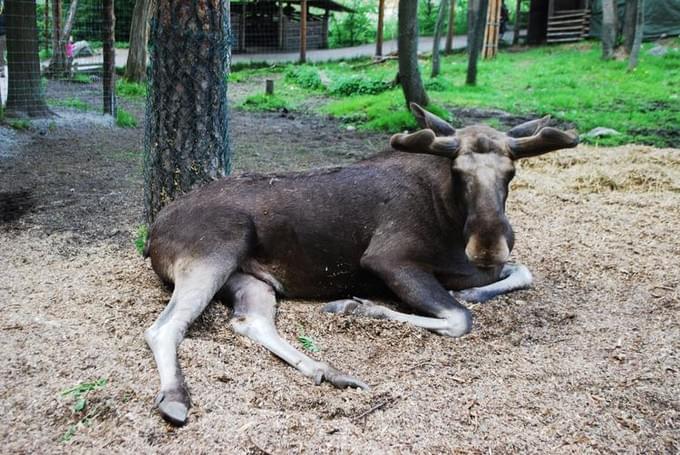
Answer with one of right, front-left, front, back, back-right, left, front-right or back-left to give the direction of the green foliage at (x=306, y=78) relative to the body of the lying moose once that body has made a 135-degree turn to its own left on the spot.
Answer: front

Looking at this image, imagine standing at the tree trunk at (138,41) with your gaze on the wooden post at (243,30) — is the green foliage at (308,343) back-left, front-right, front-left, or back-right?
back-right

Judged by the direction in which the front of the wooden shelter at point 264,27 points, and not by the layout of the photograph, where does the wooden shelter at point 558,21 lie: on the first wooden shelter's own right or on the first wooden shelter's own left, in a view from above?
on the first wooden shelter's own left

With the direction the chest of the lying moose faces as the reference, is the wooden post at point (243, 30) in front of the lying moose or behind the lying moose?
behind

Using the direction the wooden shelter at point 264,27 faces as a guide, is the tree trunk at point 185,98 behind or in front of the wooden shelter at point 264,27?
in front

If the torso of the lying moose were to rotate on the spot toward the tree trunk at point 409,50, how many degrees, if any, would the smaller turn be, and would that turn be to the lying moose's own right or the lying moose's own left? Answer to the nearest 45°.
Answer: approximately 135° to the lying moose's own left

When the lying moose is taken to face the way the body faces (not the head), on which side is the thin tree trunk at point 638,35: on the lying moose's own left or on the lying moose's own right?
on the lying moose's own left

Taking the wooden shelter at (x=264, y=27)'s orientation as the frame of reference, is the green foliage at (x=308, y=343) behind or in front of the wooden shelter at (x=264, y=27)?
in front

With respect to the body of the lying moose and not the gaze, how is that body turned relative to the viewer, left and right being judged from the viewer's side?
facing the viewer and to the right of the viewer

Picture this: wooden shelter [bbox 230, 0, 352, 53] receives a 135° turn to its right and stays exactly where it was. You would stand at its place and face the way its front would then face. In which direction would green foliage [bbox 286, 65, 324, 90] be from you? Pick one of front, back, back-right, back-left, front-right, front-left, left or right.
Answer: back-left

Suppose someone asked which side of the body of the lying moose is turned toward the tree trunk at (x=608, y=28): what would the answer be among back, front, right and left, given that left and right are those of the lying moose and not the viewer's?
left

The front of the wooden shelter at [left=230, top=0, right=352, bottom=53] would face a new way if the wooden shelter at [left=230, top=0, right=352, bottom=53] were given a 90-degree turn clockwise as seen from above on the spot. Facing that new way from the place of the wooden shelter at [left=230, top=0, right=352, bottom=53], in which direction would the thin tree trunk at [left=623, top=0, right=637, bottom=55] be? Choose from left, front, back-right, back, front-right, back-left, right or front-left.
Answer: back-left

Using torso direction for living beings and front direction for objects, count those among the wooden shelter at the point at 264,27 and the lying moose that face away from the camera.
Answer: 0

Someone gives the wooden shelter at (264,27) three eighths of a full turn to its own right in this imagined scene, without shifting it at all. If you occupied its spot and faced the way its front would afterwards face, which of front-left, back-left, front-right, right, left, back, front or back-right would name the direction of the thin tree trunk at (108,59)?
back-left

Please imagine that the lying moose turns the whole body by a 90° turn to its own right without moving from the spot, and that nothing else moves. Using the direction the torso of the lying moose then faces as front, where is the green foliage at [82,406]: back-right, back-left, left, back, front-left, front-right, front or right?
front

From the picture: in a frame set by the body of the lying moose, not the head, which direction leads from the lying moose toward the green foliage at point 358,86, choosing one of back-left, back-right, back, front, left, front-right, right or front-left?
back-left

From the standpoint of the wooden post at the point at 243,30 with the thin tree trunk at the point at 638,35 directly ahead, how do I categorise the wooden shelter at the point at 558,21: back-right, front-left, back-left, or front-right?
front-left

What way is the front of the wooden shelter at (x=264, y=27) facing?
toward the camera
